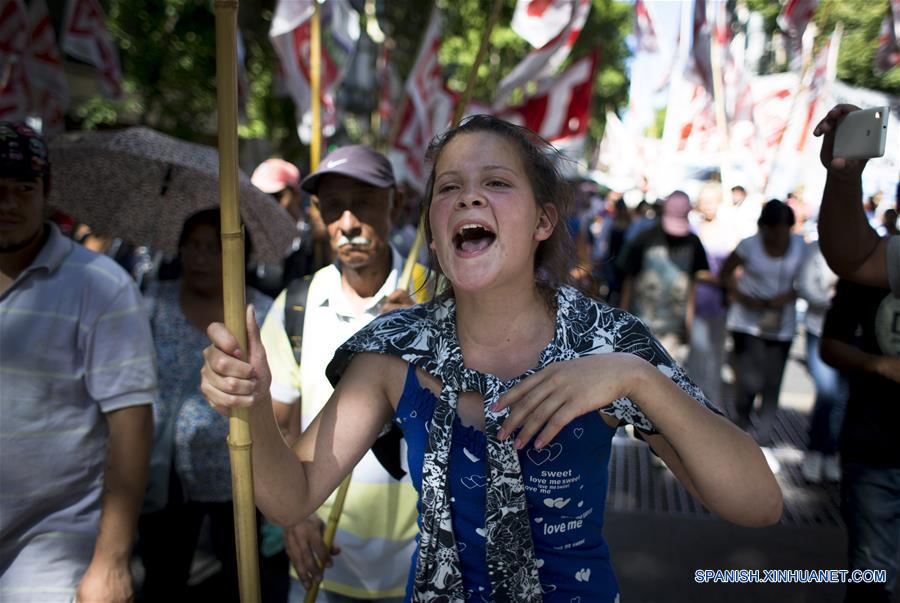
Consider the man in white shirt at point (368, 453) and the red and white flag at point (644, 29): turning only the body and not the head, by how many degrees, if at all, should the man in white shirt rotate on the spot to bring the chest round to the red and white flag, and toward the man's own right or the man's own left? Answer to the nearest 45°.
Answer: approximately 135° to the man's own left

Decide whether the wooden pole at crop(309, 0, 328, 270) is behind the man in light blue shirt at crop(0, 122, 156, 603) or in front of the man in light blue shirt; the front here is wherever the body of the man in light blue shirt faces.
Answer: behind

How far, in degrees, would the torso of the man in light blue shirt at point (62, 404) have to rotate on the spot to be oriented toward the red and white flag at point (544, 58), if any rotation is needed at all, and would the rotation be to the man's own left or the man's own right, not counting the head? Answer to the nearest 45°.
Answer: approximately 135° to the man's own left

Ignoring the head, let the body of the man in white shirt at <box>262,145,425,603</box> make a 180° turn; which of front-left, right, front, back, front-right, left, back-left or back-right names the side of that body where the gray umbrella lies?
front-left

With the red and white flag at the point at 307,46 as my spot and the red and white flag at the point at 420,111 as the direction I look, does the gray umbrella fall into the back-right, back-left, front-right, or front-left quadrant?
back-right

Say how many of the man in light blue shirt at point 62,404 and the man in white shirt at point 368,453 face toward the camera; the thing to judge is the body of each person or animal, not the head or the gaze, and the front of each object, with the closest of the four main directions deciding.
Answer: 2

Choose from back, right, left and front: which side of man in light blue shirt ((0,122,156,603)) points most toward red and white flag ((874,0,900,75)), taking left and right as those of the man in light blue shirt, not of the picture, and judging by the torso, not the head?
back

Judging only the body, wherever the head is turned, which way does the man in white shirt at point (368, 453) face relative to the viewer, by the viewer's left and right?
facing the viewer

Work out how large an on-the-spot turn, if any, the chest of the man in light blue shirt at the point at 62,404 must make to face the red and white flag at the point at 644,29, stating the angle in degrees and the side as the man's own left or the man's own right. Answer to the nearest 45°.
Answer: approximately 135° to the man's own left

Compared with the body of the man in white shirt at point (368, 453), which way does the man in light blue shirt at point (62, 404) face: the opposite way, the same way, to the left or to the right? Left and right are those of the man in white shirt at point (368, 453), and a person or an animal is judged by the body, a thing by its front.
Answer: the same way

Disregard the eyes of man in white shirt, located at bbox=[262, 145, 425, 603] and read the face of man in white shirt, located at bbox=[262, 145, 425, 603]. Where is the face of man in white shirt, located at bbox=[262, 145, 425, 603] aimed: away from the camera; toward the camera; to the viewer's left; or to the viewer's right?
toward the camera

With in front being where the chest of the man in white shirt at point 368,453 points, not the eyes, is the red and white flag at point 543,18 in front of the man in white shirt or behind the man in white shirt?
behind

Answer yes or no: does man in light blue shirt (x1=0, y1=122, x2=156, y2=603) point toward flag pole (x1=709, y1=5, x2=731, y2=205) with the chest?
no

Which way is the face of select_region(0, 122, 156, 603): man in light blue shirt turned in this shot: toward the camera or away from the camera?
toward the camera

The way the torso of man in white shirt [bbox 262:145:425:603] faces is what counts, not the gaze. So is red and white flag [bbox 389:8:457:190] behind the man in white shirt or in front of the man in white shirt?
behind

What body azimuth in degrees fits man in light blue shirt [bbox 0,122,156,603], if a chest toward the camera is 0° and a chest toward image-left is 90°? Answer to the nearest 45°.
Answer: approximately 0°

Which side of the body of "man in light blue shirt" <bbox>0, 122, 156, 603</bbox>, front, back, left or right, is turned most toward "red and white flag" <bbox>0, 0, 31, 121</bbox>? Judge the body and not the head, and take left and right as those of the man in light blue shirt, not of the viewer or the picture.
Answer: back

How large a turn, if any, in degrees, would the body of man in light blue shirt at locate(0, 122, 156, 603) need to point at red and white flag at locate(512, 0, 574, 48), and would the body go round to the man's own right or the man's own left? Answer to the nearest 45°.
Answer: approximately 135° to the man's own left
